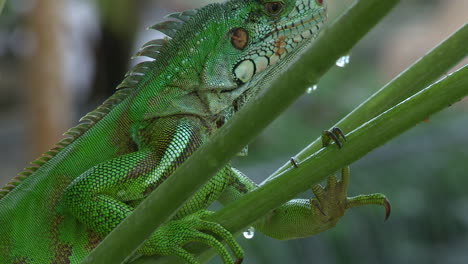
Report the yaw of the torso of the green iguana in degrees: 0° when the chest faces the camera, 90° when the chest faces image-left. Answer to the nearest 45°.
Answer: approximately 270°
